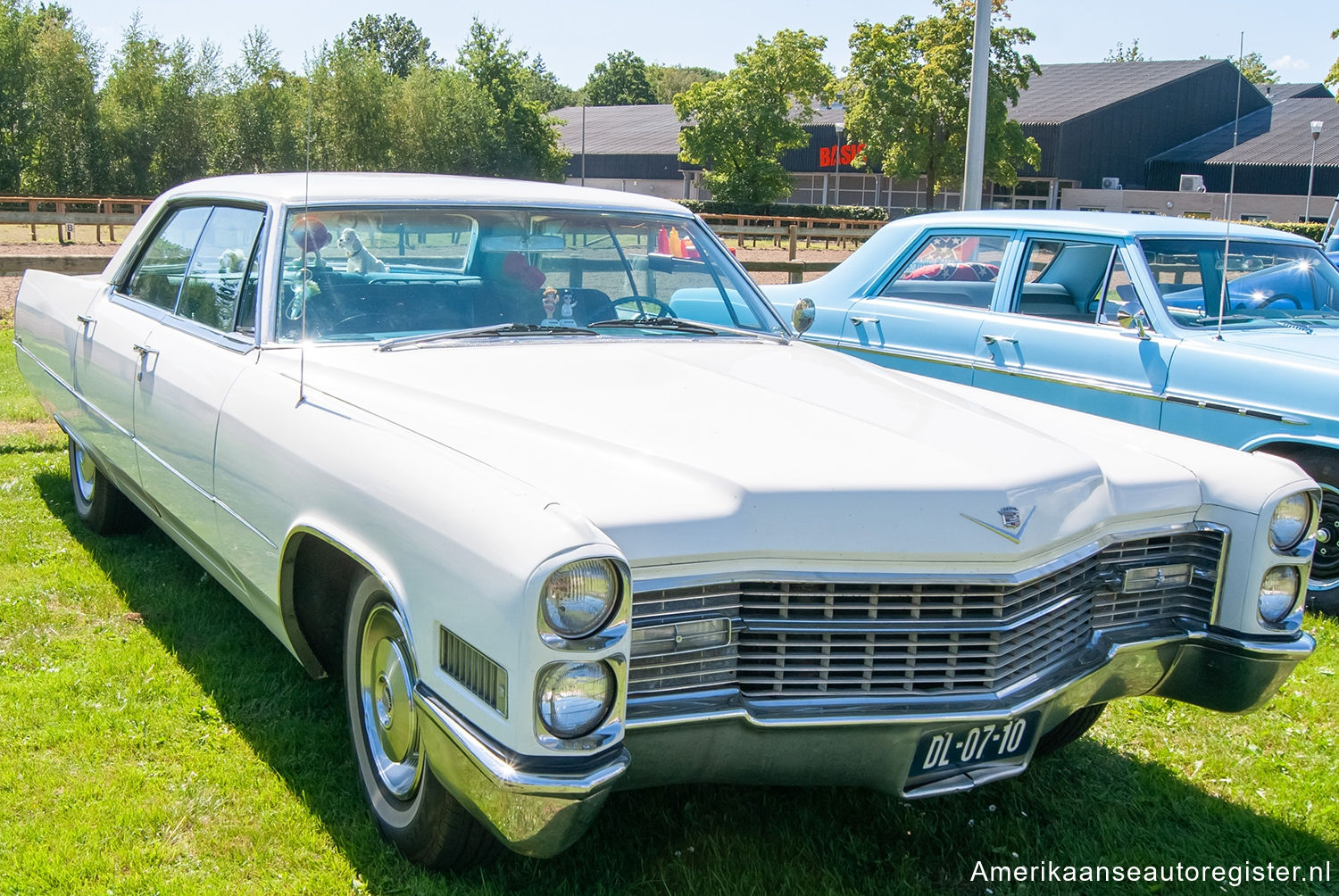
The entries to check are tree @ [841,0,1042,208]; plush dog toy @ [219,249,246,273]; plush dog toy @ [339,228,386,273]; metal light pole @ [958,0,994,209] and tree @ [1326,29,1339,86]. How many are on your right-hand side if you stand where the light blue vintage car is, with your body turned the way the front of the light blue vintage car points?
2

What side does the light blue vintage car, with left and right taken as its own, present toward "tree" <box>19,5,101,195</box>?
back

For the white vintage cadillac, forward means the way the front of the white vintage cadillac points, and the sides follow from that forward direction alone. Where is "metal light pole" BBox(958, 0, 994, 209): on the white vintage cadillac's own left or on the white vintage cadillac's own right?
on the white vintage cadillac's own left

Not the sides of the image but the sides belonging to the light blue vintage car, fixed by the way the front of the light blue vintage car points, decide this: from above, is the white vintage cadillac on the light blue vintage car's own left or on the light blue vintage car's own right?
on the light blue vintage car's own right

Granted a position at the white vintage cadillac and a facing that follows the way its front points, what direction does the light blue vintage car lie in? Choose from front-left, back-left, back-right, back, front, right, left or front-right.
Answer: left

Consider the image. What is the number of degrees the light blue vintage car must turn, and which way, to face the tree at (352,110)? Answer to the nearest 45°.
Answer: approximately 180°

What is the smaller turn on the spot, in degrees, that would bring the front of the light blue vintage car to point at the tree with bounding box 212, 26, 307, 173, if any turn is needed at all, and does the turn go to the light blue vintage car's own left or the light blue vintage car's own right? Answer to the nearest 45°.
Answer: approximately 180°

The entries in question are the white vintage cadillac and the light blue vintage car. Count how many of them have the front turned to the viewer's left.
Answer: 0

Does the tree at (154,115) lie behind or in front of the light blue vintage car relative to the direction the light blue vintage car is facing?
behind

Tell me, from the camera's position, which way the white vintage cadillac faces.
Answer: facing the viewer and to the right of the viewer
